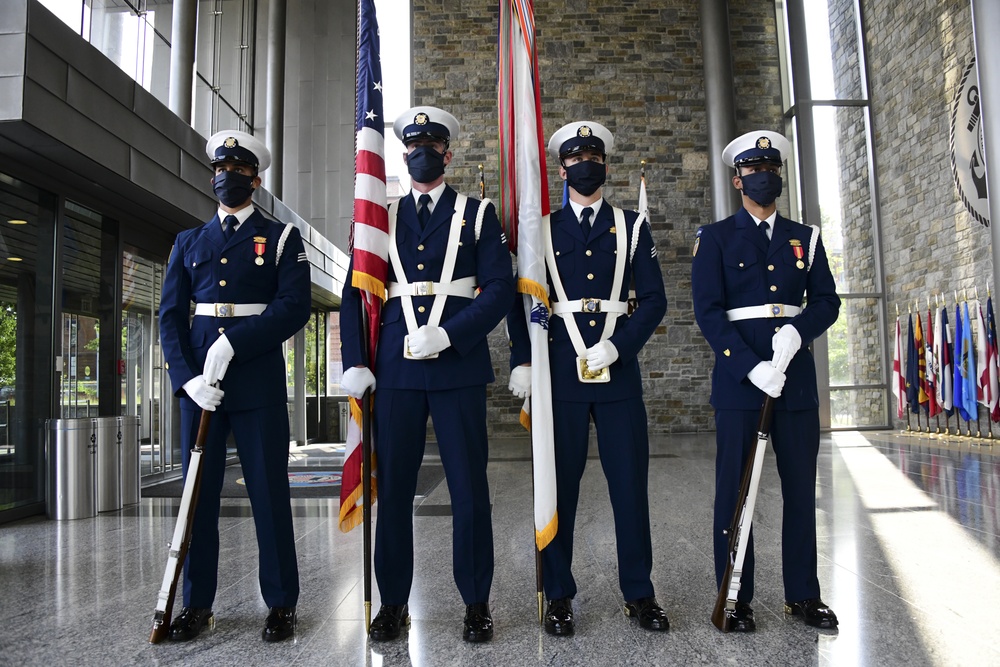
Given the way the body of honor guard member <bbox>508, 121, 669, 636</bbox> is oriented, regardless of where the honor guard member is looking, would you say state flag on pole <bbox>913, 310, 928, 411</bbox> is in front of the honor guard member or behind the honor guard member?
behind

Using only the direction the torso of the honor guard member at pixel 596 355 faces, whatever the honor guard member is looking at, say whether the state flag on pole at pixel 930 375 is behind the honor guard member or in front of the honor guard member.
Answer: behind

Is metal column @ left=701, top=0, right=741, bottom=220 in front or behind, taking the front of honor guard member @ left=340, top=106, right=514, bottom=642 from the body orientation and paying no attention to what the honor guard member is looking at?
behind

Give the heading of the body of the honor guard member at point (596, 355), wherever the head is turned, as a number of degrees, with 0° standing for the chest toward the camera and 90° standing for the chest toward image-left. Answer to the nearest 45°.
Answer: approximately 0°

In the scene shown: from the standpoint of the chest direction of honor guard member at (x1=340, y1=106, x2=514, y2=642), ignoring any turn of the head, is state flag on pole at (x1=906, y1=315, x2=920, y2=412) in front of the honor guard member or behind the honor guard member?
behind

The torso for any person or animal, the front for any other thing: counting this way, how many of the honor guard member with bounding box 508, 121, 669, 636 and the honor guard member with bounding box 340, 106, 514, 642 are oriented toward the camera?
2

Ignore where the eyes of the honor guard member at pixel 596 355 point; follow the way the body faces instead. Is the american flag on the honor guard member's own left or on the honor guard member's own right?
on the honor guard member's own right

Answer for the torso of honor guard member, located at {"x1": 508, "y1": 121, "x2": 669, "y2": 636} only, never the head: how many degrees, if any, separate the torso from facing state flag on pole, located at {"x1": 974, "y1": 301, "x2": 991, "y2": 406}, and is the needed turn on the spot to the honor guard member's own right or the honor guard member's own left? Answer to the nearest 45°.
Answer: approximately 135° to the honor guard member's own left
